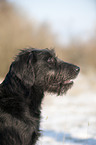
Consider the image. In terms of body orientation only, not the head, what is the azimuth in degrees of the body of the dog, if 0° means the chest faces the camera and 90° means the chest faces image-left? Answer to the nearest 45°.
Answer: approximately 270°
